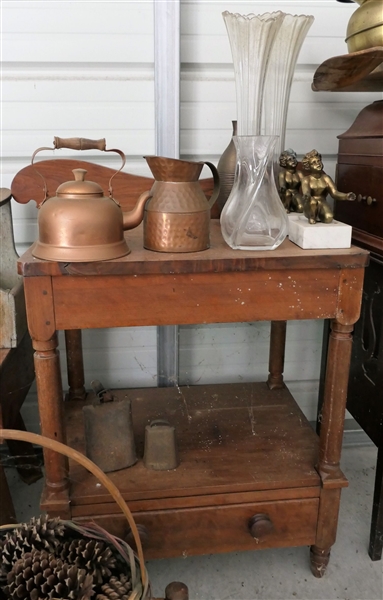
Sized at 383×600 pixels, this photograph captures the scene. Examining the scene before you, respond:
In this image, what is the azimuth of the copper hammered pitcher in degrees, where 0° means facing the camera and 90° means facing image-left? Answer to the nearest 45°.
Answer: approximately 90°

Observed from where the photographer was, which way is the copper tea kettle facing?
facing to the right of the viewer

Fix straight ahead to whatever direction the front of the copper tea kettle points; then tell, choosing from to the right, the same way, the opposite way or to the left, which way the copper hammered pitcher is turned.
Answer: the opposite way

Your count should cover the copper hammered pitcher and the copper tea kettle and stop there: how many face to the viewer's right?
1

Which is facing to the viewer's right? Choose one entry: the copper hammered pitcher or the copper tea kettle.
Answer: the copper tea kettle
